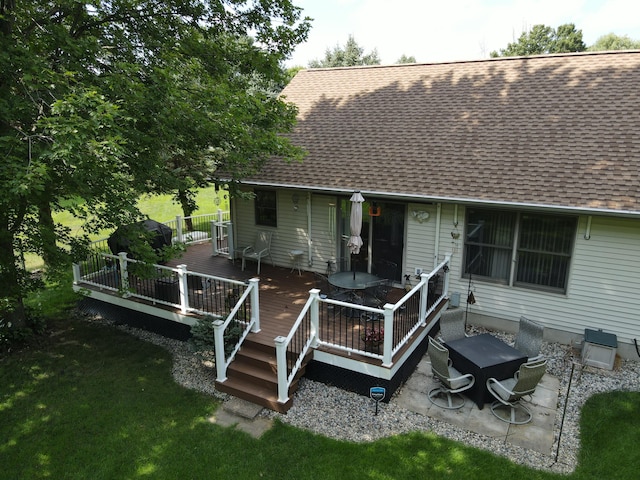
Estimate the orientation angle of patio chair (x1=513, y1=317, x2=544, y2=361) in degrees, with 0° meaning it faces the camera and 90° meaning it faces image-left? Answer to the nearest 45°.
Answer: approximately 45°

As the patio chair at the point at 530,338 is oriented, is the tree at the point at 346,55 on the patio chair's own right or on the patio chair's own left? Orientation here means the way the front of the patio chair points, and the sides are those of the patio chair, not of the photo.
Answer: on the patio chair's own right

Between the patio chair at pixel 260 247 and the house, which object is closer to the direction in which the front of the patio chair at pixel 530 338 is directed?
the patio chair

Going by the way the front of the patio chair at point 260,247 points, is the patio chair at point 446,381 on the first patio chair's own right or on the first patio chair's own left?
on the first patio chair's own left

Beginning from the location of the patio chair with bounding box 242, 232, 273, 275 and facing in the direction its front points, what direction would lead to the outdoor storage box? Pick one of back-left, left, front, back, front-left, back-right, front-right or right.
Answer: left

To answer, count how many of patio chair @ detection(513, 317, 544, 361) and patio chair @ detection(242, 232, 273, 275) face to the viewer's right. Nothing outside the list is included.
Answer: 0

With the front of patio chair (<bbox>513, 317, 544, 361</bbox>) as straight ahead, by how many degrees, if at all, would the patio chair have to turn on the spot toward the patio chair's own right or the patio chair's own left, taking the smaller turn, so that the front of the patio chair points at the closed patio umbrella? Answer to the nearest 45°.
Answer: approximately 45° to the patio chair's own right

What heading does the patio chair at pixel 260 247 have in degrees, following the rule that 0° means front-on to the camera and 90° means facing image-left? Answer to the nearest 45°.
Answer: approximately 45°

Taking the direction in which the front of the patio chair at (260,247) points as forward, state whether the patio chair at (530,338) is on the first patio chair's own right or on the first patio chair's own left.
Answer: on the first patio chair's own left

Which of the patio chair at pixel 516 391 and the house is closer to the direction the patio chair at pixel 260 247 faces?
the patio chair

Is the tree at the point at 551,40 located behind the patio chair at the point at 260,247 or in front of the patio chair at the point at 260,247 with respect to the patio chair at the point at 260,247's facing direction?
behind
